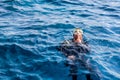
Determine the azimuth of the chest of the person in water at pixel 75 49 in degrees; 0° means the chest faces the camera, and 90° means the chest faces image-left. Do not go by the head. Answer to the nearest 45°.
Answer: approximately 0°
